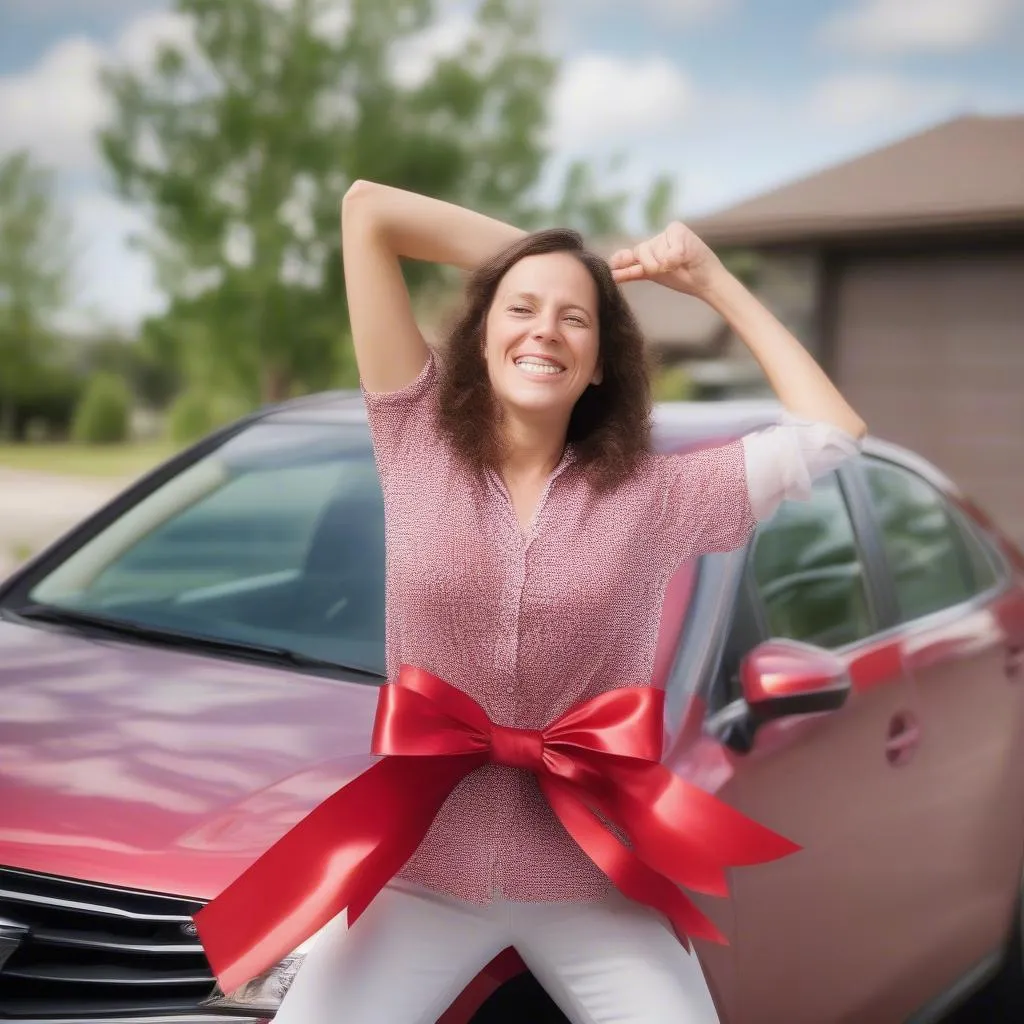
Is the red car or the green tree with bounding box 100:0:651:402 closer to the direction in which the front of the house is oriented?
the red car

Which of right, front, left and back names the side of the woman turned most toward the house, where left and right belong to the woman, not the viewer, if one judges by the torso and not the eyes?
back

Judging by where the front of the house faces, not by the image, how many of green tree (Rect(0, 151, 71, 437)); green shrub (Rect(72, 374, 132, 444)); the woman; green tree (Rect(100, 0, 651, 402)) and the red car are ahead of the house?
2

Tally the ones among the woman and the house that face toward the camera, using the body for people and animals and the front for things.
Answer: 2

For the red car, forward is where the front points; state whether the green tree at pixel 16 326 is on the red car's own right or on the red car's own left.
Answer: on the red car's own right

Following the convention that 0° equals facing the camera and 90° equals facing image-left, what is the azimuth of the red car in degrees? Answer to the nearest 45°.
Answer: approximately 45°

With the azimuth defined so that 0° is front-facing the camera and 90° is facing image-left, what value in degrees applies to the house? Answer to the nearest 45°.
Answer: approximately 0°

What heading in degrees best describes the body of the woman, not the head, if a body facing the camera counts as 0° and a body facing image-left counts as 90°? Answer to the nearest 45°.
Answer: approximately 0°

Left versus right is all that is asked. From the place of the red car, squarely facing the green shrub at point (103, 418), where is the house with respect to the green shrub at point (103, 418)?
right

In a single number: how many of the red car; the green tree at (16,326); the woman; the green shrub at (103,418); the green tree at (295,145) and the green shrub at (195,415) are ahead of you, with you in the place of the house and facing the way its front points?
2

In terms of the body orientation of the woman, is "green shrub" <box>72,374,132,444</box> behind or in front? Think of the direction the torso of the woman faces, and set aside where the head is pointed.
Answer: behind

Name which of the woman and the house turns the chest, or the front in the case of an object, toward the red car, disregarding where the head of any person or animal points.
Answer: the house

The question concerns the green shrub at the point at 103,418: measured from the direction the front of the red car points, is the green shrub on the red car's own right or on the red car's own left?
on the red car's own right
